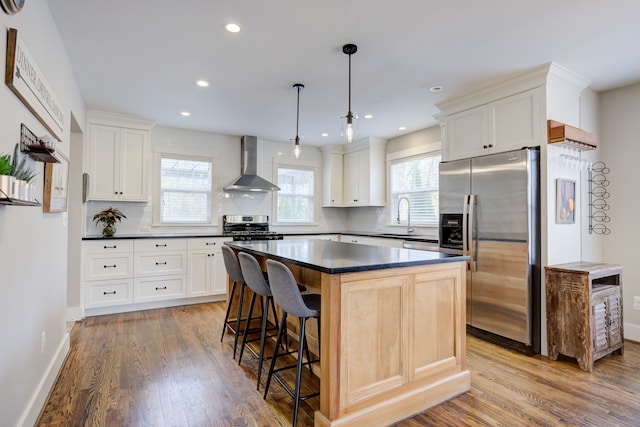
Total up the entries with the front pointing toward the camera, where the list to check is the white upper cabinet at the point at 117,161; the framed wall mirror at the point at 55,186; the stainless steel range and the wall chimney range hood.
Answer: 3

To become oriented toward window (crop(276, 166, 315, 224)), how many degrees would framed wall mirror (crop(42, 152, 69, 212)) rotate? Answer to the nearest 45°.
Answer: approximately 45° to its left

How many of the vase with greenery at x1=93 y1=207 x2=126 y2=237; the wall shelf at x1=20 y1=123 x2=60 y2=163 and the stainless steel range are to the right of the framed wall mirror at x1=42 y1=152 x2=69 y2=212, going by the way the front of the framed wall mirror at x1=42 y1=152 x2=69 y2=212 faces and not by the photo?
1

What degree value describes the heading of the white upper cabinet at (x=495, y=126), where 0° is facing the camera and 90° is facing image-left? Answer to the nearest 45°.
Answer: approximately 45°

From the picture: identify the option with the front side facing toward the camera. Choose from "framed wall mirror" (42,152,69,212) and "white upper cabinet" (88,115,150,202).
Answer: the white upper cabinet

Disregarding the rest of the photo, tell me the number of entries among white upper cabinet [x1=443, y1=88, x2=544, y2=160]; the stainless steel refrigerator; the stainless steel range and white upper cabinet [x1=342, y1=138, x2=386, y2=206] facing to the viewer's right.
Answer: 0

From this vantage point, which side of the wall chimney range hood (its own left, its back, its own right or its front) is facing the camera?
front

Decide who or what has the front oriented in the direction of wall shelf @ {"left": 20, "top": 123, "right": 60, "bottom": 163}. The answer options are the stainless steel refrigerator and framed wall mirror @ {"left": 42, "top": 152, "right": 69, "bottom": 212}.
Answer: the stainless steel refrigerator

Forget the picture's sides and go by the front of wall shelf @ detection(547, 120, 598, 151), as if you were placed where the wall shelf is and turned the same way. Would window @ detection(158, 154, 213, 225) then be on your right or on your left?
on your right

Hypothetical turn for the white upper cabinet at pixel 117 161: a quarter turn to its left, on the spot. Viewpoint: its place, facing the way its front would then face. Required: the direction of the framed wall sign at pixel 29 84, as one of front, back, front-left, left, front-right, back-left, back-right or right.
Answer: right

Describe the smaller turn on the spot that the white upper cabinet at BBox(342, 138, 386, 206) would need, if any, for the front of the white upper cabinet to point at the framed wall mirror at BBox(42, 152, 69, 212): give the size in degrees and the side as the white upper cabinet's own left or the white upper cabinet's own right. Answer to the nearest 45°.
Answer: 0° — it already faces it

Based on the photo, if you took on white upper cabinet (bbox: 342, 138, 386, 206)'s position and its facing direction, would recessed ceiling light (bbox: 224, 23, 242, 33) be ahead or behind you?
ahead

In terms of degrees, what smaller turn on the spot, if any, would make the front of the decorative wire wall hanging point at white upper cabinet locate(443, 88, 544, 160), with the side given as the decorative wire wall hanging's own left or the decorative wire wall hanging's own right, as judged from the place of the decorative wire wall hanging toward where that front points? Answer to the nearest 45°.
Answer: approximately 90° to the decorative wire wall hanging's own right

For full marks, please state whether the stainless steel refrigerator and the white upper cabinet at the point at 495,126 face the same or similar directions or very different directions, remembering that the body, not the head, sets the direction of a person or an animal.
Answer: same or similar directions

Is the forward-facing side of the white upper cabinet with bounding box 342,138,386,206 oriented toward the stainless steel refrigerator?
no

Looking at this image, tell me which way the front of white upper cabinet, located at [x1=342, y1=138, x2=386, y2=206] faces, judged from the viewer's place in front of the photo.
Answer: facing the viewer and to the left of the viewer
